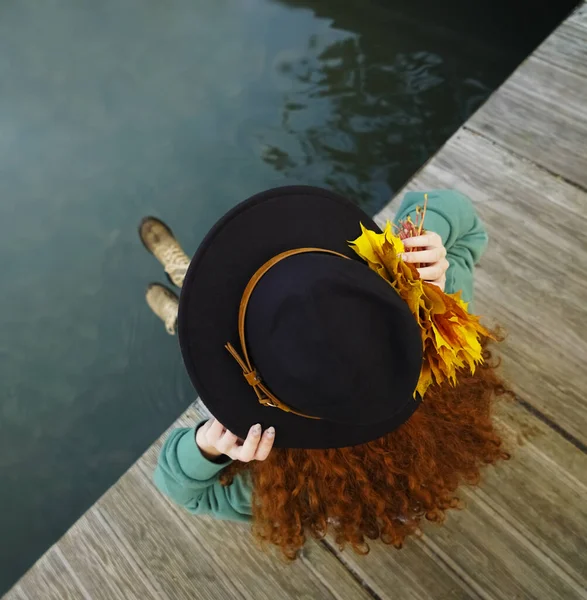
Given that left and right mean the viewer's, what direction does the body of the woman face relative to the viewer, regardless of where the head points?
facing away from the viewer and to the left of the viewer

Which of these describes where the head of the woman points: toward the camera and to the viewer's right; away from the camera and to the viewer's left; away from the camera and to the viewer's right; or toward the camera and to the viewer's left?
away from the camera and to the viewer's left
